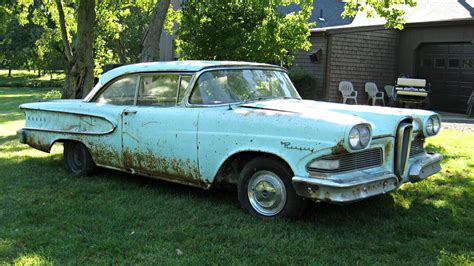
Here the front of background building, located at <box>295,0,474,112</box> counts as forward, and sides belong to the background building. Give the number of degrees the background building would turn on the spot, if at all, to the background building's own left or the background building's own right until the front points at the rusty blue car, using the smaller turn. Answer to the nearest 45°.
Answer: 0° — it already faces it

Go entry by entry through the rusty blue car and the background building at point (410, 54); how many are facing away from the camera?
0

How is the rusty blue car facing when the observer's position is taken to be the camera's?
facing the viewer and to the right of the viewer

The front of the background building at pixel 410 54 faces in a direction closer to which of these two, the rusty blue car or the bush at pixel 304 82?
the rusty blue car

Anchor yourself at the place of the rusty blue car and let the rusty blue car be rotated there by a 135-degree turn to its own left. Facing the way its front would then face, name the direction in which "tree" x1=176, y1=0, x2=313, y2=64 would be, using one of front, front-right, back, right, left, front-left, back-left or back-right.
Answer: front

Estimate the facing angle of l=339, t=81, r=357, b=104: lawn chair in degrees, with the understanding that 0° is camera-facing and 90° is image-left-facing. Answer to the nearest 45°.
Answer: approximately 315°

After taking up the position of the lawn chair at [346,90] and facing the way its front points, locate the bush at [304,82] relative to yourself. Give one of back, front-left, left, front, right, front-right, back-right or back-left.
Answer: back-right

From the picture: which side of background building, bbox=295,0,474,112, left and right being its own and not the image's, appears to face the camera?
front

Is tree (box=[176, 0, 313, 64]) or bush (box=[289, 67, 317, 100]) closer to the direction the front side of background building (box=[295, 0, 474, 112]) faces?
the tree

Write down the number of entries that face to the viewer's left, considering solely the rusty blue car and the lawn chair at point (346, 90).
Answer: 0

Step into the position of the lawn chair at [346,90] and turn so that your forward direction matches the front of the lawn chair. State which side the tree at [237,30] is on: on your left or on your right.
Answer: on your right

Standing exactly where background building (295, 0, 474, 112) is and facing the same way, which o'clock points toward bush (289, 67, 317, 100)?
The bush is roughly at 2 o'clock from the background building.
